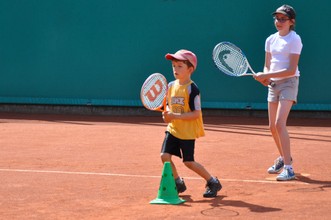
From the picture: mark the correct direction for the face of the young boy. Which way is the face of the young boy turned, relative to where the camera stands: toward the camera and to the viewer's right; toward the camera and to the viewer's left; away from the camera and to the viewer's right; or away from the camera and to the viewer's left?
toward the camera and to the viewer's left

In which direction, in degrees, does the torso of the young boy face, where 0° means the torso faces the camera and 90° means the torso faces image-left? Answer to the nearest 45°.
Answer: approximately 45°
